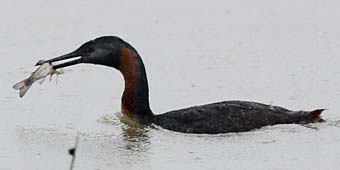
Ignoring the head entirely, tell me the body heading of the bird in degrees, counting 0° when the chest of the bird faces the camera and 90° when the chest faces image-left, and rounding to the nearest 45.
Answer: approximately 90°
